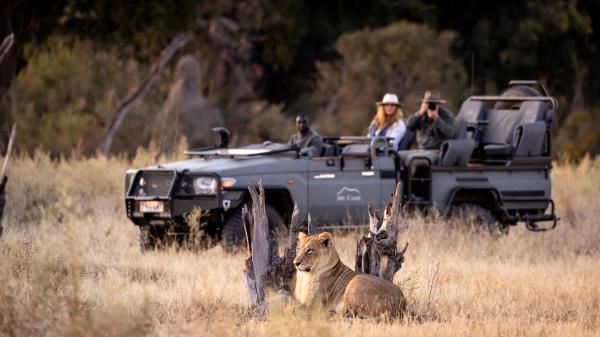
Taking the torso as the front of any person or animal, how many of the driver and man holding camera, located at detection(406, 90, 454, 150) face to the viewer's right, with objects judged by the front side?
0

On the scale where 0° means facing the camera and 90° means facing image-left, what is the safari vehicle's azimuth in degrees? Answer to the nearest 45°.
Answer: approximately 45°

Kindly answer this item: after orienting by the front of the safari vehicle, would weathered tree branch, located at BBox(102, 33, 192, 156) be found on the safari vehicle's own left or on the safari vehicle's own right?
on the safari vehicle's own right

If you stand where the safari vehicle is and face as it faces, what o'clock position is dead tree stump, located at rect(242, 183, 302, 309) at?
The dead tree stump is roughly at 11 o'clock from the safari vehicle.

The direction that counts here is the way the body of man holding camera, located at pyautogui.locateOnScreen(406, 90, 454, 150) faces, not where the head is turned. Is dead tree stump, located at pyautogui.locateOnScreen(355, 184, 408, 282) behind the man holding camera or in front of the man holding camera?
in front

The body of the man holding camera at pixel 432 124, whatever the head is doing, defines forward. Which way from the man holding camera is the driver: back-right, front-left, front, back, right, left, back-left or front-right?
front-right

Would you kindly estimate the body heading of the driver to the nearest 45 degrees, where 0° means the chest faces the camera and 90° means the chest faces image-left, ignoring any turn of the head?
approximately 45°

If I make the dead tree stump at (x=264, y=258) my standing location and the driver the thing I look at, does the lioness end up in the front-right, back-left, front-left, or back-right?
back-right

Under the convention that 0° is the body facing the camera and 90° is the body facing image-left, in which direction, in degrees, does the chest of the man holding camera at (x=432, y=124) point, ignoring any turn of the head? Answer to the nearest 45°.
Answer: approximately 0°

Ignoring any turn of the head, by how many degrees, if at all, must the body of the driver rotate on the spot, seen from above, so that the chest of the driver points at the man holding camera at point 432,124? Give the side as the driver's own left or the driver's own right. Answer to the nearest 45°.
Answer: approximately 180°

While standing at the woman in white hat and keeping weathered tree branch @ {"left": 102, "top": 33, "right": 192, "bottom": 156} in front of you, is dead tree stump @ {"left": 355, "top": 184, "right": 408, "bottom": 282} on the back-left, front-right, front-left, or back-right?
back-left

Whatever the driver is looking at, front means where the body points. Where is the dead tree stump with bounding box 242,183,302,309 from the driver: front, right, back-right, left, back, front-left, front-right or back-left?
front-left

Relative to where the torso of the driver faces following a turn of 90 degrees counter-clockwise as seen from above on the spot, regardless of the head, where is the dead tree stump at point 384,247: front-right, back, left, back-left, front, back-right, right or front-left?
front-right
